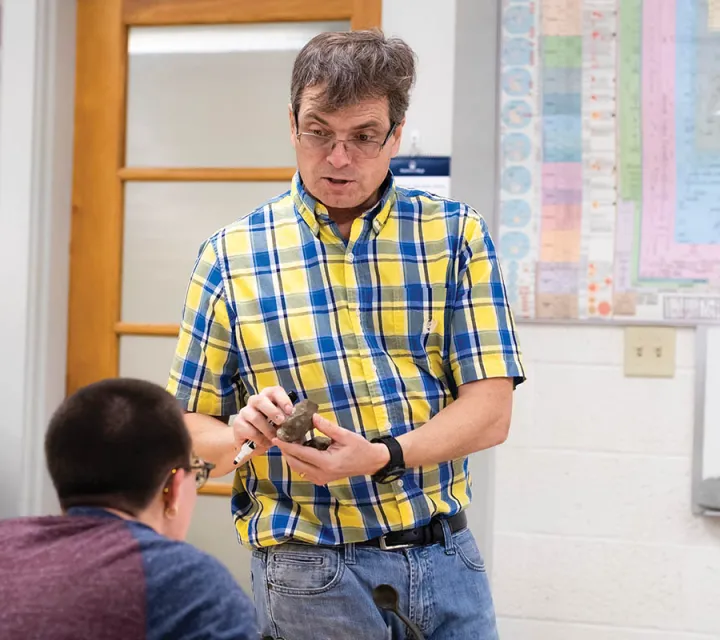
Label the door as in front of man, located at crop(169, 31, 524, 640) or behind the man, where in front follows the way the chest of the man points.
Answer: behind

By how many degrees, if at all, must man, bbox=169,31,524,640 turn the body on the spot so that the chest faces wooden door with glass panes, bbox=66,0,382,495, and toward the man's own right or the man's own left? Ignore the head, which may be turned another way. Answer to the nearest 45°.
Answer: approximately 135° to the man's own right

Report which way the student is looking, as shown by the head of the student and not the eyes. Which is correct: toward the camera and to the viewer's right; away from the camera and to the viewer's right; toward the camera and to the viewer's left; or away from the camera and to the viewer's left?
away from the camera and to the viewer's right

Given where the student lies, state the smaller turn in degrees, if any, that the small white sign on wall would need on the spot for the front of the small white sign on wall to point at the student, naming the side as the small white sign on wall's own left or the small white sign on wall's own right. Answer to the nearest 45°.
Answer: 0° — it already faces them

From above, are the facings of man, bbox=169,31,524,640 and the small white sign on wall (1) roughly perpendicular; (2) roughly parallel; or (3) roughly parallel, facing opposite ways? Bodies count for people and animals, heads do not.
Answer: roughly parallel

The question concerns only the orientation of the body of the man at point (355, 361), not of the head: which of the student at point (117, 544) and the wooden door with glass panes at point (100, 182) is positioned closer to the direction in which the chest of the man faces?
the student

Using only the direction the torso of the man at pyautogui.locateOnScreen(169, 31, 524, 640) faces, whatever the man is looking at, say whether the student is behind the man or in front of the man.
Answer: in front

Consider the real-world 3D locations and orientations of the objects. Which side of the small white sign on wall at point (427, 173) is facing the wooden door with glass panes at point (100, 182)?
right

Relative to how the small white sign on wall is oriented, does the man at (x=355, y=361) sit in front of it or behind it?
in front

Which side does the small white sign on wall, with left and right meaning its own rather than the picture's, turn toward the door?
right

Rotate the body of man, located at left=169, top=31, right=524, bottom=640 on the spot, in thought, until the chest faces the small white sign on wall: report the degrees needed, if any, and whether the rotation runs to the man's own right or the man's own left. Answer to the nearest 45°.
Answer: approximately 180°

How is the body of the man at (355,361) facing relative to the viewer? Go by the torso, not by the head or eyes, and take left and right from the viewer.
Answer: facing the viewer

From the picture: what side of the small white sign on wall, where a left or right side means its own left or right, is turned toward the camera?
front
